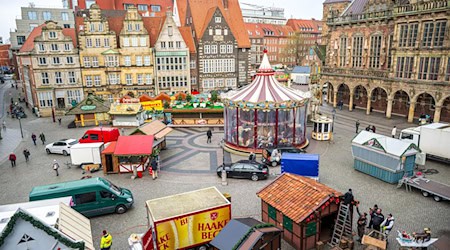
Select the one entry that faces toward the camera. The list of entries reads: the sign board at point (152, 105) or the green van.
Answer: the sign board

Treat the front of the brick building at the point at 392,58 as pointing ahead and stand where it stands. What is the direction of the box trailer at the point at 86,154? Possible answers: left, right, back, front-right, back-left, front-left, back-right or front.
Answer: front

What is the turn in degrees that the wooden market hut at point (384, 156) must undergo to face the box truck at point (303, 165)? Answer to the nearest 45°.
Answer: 0° — it already faces it

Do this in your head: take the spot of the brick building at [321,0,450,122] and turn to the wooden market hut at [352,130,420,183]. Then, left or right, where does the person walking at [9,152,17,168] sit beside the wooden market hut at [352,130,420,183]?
right

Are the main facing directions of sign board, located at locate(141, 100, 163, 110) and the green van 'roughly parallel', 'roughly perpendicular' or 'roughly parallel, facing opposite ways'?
roughly perpendicular

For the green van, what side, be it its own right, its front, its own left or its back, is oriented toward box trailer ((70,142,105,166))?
left

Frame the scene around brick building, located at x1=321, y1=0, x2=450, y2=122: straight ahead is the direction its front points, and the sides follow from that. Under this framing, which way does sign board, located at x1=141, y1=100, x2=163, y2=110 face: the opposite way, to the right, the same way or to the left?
to the left

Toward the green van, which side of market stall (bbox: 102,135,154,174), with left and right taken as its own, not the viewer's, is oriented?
front

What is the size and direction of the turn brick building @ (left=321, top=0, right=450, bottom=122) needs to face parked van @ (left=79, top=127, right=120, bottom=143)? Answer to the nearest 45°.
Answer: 0° — it already faces it

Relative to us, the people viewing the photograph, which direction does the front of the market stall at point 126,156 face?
facing the viewer

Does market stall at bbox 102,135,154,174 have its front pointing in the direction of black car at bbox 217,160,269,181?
no

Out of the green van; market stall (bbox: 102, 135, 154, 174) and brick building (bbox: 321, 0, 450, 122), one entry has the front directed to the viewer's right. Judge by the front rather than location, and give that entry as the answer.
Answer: the green van

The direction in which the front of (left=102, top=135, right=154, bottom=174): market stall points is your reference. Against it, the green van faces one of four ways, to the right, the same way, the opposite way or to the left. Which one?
to the left

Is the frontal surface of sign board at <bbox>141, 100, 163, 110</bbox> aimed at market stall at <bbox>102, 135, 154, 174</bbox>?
yes

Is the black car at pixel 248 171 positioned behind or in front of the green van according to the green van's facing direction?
in front

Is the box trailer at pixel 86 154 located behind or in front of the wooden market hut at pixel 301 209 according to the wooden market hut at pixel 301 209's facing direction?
behind

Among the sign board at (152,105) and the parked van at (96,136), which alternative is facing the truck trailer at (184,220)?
the sign board

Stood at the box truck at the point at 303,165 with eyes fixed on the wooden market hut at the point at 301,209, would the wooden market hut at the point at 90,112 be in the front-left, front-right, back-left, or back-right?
back-right

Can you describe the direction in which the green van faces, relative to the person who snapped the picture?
facing to the right of the viewer

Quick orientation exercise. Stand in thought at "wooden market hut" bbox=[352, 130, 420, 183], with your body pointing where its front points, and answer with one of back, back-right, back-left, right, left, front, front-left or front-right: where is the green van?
front

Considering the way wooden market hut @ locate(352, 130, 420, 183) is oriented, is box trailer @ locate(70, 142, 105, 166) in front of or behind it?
in front
